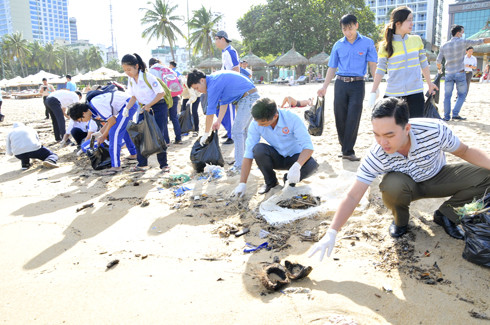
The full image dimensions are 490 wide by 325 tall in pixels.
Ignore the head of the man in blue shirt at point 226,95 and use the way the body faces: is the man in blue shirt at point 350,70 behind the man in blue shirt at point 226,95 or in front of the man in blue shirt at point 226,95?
behind

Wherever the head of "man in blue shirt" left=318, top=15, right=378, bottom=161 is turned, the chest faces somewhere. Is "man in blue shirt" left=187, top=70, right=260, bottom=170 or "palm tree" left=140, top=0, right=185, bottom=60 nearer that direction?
the man in blue shirt

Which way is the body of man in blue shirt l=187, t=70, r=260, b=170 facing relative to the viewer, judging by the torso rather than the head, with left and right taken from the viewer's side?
facing to the left of the viewer

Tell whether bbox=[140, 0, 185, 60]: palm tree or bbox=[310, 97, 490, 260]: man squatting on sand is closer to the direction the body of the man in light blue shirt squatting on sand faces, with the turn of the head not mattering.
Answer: the man squatting on sand

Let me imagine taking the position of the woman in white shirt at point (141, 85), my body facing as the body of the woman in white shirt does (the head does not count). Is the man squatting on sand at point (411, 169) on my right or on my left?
on my left

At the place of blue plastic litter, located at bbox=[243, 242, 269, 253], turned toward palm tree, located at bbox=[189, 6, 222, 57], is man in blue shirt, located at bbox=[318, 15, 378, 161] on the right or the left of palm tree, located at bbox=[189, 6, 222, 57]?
right

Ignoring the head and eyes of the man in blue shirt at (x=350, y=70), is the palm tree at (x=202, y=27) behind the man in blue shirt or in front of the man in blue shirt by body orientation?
behind

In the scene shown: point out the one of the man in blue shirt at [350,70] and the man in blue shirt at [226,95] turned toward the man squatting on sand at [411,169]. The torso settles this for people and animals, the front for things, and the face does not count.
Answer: the man in blue shirt at [350,70]
